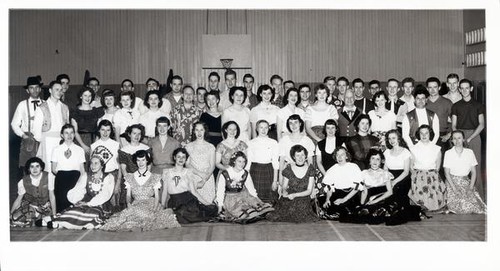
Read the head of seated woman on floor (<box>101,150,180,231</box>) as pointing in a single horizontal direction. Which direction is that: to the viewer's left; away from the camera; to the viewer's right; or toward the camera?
toward the camera

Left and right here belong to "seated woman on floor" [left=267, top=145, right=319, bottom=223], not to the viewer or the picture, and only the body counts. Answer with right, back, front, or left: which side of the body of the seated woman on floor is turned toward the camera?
front

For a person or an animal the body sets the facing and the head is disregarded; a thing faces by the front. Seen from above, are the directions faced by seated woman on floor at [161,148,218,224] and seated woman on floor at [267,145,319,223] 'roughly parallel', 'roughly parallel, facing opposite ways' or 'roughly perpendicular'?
roughly parallel

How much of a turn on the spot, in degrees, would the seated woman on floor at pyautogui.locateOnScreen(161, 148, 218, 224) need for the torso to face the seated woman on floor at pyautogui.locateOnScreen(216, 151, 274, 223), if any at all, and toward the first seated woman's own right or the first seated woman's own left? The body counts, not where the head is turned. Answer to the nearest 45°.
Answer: approximately 90° to the first seated woman's own left

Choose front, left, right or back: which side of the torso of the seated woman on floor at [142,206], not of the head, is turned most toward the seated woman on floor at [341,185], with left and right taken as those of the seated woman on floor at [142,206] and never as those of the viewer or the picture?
left

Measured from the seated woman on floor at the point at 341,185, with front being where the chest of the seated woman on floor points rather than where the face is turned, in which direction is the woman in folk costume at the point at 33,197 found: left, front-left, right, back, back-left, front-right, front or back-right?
front-right

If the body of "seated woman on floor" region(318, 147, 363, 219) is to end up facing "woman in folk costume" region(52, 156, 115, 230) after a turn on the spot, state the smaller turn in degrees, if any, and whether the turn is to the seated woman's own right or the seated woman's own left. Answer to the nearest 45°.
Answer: approximately 45° to the seated woman's own right

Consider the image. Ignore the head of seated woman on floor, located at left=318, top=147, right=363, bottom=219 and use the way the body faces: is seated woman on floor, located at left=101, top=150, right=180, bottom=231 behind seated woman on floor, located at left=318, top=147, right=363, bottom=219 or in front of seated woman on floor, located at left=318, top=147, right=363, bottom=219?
in front

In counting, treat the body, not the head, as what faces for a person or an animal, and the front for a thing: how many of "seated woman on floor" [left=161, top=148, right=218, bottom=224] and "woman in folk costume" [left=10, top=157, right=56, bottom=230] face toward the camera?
2

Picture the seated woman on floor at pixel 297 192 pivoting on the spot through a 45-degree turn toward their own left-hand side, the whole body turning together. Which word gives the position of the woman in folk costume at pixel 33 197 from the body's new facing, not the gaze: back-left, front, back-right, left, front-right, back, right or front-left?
back-right

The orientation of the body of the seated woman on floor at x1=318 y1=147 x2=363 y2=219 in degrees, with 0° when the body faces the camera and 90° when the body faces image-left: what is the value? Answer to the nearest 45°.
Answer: approximately 45°

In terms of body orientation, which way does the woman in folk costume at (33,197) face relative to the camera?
toward the camera

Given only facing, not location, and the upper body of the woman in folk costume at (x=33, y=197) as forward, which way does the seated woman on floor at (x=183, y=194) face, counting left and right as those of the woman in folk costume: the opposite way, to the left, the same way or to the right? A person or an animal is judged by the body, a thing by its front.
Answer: the same way

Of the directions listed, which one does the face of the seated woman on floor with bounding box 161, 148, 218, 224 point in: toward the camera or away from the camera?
toward the camera
